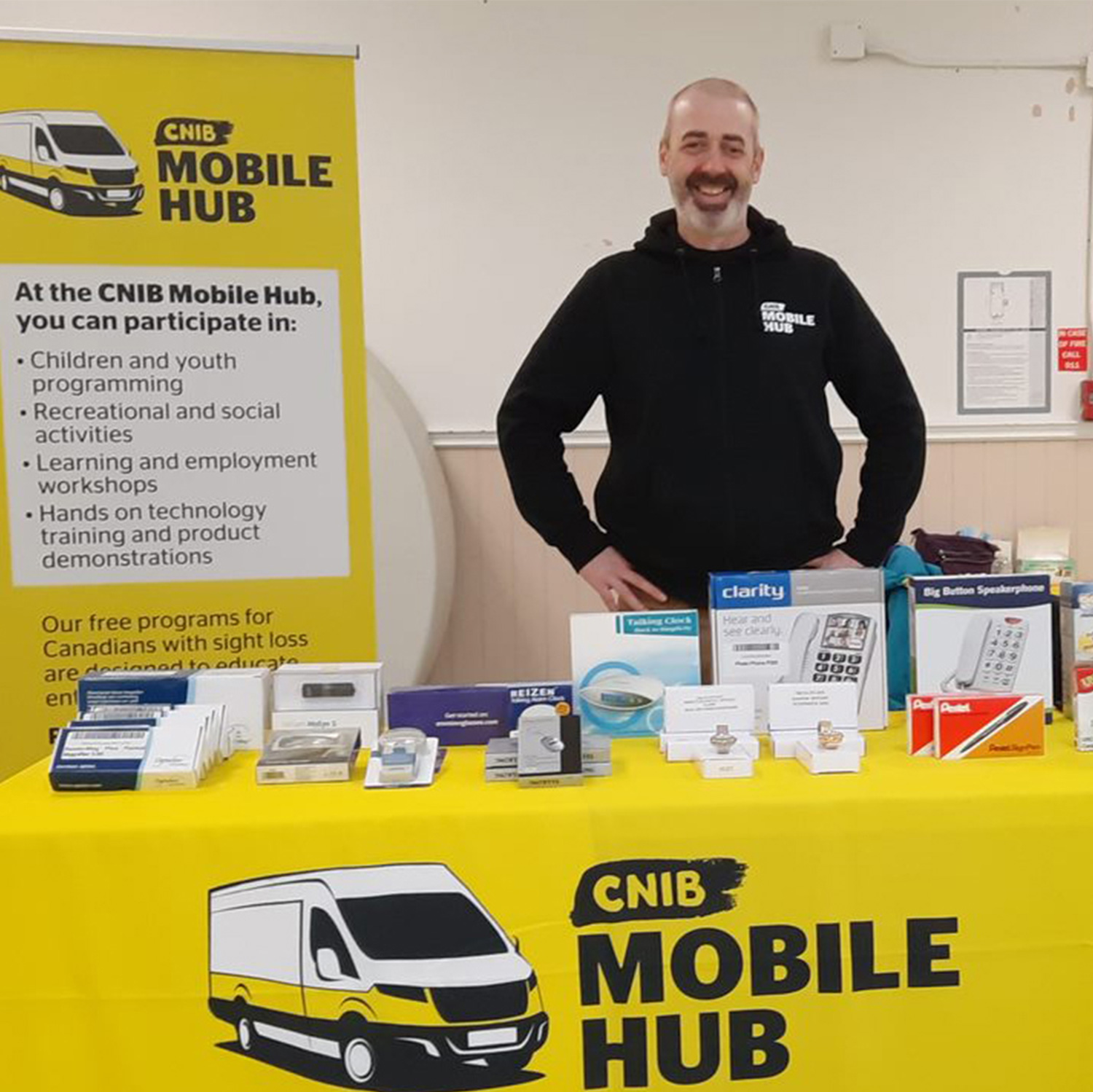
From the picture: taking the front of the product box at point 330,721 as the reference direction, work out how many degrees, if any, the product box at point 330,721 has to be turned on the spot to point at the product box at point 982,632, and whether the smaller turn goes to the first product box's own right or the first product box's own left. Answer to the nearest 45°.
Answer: approximately 90° to the first product box's own left

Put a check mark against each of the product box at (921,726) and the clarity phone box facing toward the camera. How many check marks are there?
2

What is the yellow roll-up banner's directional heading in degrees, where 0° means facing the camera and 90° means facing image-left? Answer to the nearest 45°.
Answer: approximately 0°

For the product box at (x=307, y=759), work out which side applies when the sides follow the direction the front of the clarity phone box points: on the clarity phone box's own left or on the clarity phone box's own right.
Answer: on the clarity phone box's own right
